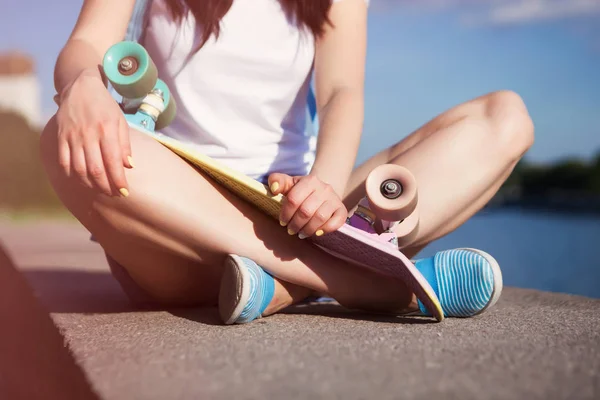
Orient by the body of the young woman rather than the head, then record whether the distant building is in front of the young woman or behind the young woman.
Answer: behind

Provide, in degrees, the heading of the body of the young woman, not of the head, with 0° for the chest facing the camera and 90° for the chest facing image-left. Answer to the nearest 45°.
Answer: approximately 0°
